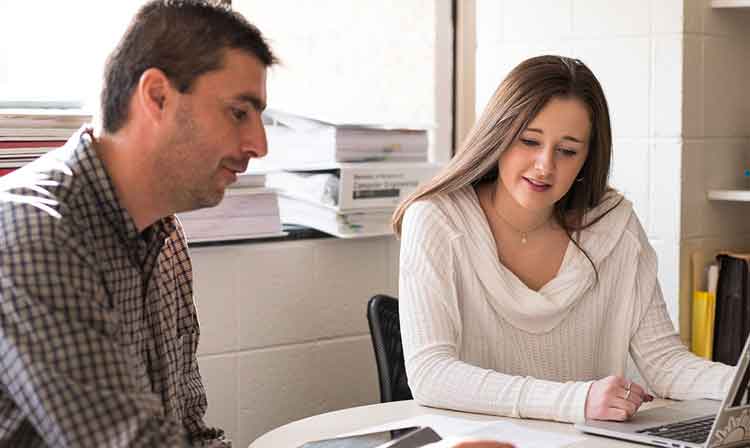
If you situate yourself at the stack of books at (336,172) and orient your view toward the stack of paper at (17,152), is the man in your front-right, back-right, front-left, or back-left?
front-left

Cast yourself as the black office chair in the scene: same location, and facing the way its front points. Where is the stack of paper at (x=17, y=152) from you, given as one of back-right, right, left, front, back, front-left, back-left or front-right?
back-right

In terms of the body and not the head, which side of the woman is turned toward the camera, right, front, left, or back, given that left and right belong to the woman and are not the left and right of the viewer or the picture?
front

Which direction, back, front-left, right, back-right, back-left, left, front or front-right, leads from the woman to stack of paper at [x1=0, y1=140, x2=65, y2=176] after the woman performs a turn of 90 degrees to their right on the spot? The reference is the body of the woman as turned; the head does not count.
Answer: front

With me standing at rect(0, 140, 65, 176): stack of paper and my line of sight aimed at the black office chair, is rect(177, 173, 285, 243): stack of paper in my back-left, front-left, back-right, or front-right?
front-left

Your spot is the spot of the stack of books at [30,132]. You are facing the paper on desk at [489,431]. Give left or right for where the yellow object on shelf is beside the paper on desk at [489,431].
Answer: left

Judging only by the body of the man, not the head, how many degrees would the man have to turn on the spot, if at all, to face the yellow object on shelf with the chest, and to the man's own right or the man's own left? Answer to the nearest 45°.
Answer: approximately 90° to the man's own left

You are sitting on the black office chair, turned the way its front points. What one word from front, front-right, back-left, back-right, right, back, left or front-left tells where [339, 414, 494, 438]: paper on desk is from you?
front-right

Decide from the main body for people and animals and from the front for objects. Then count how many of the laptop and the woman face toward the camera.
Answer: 1

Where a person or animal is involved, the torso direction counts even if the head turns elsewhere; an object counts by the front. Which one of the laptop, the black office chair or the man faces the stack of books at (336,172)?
the laptop

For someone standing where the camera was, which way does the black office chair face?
facing the viewer and to the right of the viewer

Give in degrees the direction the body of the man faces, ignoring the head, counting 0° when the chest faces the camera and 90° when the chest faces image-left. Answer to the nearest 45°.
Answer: approximately 315°

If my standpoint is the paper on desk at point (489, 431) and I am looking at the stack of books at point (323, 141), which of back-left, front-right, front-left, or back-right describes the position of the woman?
front-right

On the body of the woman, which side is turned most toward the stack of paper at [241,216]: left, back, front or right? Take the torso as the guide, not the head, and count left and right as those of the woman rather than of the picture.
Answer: right

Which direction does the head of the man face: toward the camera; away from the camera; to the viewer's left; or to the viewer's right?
to the viewer's right

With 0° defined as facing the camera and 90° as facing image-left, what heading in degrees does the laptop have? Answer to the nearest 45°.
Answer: approximately 135°
